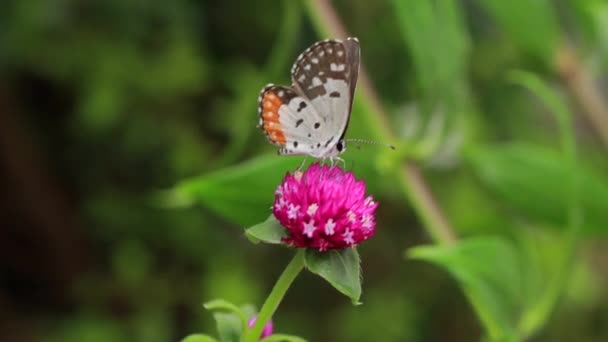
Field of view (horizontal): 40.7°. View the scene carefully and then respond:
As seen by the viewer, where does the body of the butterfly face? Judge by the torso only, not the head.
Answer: to the viewer's right
